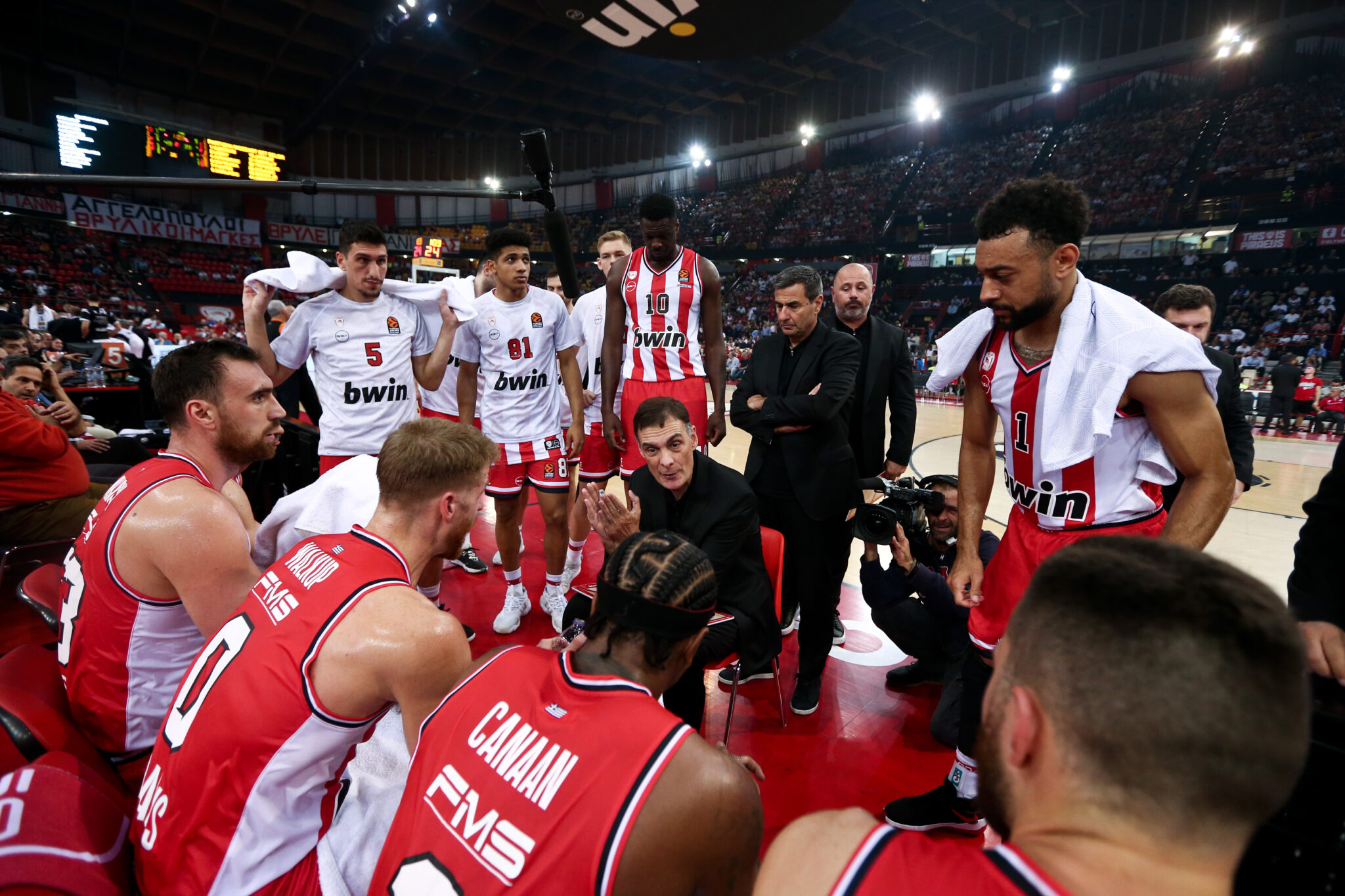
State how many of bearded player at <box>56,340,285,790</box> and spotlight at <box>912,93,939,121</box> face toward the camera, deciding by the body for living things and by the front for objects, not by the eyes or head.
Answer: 1

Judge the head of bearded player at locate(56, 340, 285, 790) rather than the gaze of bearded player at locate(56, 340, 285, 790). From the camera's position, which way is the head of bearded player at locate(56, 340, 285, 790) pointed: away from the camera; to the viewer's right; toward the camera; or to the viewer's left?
to the viewer's right

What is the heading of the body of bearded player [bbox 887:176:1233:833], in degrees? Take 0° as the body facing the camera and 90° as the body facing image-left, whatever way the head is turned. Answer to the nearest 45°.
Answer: approximately 45°

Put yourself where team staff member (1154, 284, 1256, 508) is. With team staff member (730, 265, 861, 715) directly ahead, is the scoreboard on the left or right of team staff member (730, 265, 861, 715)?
right

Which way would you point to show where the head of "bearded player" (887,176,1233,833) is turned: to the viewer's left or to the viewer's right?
to the viewer's left

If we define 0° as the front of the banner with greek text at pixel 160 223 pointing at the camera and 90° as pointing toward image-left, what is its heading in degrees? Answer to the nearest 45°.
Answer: approximately 315°

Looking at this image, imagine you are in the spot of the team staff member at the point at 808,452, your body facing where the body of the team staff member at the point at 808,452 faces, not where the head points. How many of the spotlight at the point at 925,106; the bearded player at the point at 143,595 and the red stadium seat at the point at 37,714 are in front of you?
2

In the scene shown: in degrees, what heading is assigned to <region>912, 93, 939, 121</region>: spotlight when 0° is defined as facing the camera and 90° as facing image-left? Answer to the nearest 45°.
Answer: approximately 0°

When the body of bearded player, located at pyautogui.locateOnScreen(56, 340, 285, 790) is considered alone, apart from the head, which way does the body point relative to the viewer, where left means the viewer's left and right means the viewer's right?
facing to the right of the viewer
